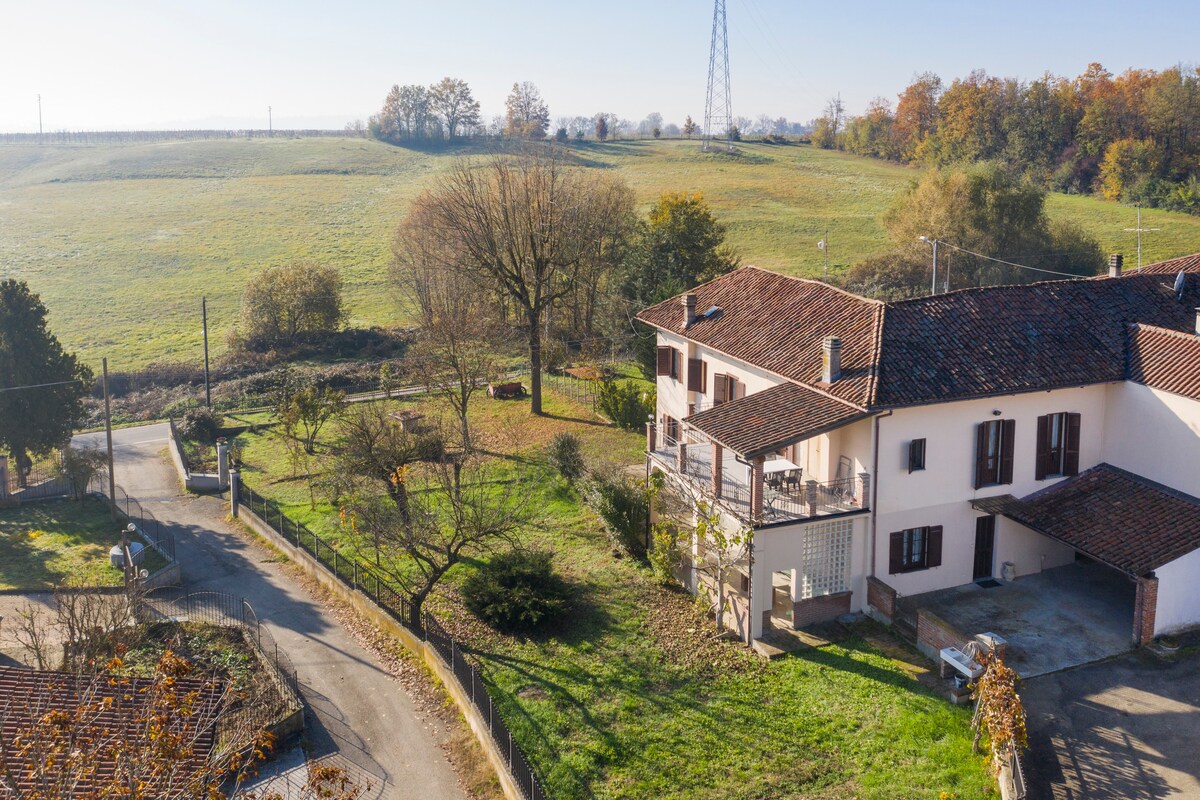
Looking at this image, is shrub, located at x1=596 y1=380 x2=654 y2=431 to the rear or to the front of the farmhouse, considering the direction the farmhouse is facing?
to the rear

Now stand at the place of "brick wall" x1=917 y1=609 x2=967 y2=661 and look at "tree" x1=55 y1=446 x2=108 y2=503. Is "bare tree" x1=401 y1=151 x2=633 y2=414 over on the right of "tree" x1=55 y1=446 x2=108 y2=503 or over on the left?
right

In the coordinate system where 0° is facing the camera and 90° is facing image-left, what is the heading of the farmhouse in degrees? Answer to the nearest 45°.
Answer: approximately 315°

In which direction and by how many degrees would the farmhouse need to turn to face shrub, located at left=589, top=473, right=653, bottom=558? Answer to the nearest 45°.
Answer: approximately 135° to its right

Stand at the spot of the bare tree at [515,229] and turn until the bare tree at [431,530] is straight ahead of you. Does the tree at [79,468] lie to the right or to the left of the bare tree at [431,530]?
right

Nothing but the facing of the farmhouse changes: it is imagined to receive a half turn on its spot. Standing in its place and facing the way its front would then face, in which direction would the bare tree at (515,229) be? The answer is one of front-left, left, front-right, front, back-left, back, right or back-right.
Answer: front

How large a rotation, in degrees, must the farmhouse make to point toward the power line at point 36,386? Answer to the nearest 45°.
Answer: approximately 135° to its right

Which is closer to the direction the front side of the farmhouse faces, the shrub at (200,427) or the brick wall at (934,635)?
the brick wall
